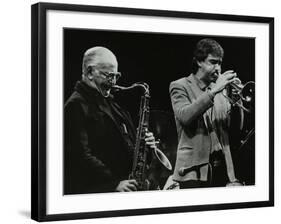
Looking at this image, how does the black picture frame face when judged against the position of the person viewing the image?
facing the viewer and to the right of the viewer
